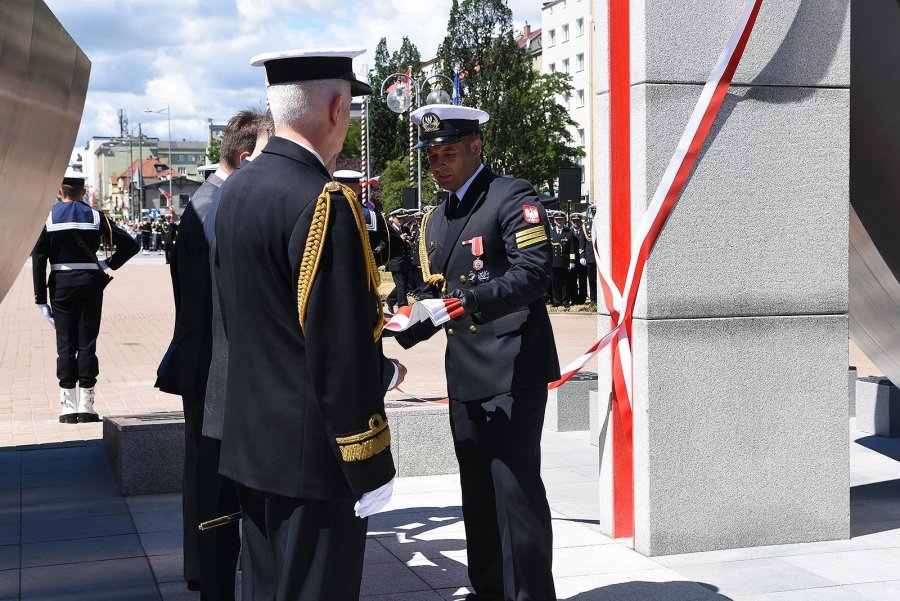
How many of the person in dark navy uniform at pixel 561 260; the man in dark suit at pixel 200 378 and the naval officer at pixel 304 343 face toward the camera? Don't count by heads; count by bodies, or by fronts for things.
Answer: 1

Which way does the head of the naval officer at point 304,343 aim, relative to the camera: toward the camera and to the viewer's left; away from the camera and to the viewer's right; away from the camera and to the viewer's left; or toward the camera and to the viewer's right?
away from the camera and to the viewer's right

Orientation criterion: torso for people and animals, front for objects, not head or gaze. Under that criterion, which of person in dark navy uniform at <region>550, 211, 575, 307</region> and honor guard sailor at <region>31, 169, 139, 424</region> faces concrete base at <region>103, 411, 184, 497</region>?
the person in dark navy uniform

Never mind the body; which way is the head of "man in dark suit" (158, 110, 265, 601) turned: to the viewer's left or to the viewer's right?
to the viewer's right

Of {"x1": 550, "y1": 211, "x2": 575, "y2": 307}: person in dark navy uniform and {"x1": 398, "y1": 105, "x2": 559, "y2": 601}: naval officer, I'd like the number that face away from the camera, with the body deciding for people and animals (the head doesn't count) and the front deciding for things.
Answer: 0

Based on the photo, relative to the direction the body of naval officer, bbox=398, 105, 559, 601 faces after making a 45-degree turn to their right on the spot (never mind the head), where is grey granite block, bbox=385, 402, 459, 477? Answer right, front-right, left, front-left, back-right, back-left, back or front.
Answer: right

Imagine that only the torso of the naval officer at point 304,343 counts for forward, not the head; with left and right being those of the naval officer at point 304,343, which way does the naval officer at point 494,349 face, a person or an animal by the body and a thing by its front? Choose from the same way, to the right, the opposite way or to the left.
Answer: the opposite way

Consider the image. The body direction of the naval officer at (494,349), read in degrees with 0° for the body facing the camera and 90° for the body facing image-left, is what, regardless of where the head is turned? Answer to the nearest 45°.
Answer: approximately 45°

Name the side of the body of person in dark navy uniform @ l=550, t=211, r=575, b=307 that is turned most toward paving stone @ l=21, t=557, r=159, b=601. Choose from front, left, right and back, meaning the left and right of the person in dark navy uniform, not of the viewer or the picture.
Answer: front

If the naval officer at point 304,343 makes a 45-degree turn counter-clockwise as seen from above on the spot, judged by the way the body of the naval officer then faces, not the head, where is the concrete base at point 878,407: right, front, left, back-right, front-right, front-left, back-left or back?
front-right

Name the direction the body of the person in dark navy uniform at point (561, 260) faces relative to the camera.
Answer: toward the camera

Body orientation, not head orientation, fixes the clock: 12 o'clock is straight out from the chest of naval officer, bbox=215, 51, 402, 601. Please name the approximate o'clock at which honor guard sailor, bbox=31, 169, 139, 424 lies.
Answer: The honor guard sailor is roughly at 10 o'clock from the naval officer.
